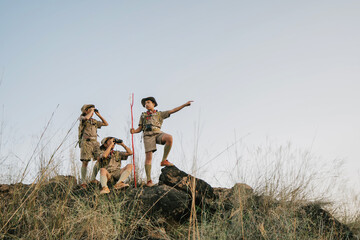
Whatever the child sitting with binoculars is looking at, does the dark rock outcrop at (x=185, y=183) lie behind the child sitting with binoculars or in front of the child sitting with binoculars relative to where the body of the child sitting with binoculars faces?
in front

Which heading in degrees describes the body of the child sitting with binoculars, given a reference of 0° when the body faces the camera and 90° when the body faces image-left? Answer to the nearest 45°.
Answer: approximately 315°

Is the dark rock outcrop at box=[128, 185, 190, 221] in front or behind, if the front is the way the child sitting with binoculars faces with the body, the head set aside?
in front
